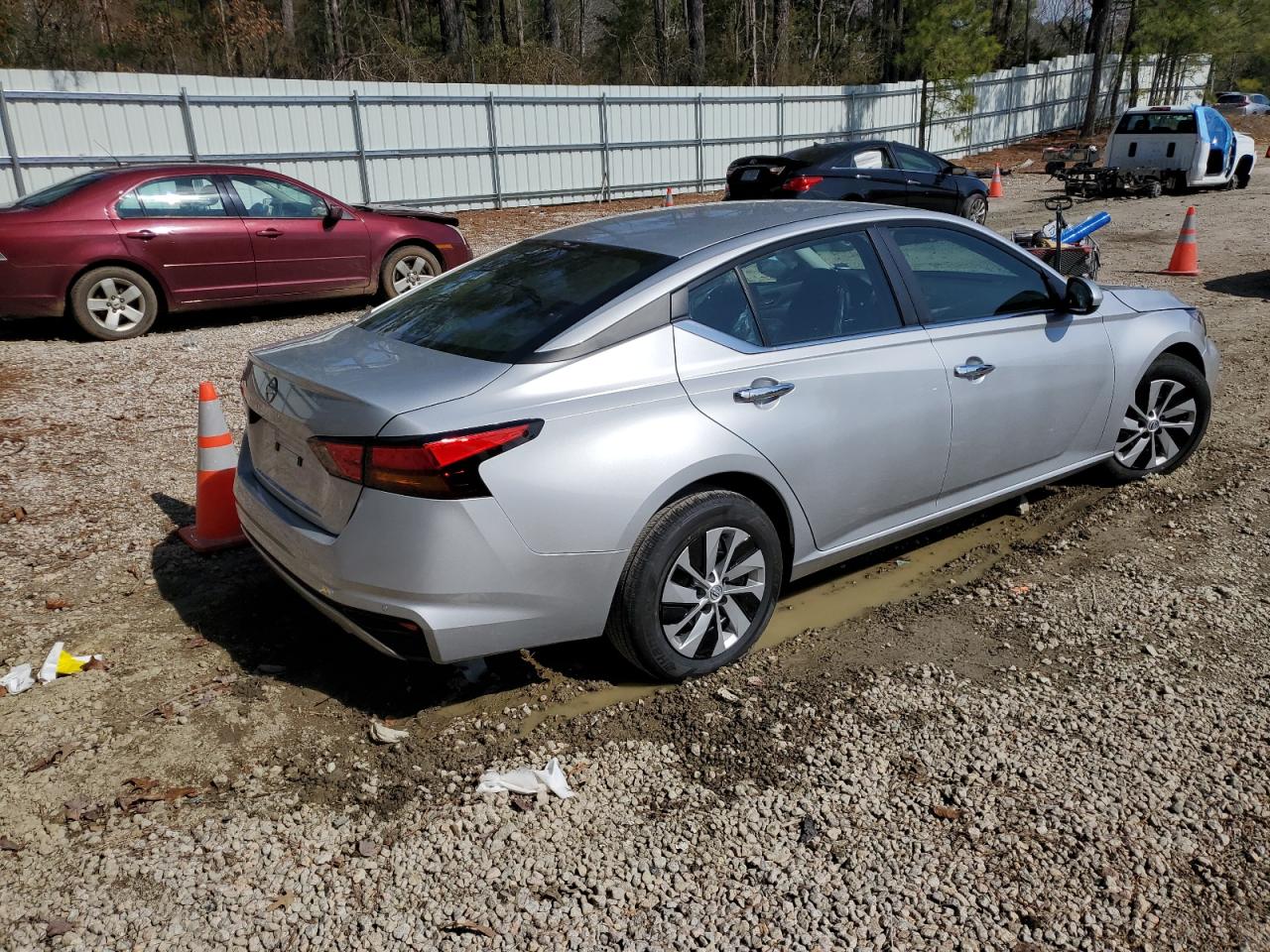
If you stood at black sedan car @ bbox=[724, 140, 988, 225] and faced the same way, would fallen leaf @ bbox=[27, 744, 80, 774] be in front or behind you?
behind

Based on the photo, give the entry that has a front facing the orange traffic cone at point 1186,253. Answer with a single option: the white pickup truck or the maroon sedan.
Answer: the maroon sedan

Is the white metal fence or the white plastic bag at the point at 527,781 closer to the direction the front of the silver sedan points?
the white metal fence

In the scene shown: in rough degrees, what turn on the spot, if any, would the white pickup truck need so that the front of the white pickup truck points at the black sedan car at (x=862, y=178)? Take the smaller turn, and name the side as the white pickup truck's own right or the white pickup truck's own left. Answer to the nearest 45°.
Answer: approximately 180°

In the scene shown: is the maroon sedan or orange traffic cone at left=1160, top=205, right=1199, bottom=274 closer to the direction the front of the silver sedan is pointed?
the orange traffic cone

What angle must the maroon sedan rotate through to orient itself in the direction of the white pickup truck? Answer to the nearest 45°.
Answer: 0° — it already faces it

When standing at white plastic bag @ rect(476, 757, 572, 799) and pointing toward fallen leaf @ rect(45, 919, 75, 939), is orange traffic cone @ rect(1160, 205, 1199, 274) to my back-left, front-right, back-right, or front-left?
back-right

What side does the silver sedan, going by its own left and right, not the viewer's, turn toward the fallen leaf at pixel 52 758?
back

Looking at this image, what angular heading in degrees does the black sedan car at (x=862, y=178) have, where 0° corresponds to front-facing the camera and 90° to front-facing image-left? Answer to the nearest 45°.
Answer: approximately 225°

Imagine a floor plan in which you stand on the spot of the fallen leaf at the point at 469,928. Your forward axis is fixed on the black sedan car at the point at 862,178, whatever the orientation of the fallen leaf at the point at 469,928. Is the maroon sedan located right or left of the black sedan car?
left

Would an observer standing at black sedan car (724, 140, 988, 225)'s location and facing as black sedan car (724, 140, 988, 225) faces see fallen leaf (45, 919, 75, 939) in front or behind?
behind

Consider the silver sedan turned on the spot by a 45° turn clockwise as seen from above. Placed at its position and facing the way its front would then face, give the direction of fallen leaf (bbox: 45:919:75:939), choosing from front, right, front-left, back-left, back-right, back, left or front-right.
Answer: back-right

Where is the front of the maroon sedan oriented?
to the viewer's right
